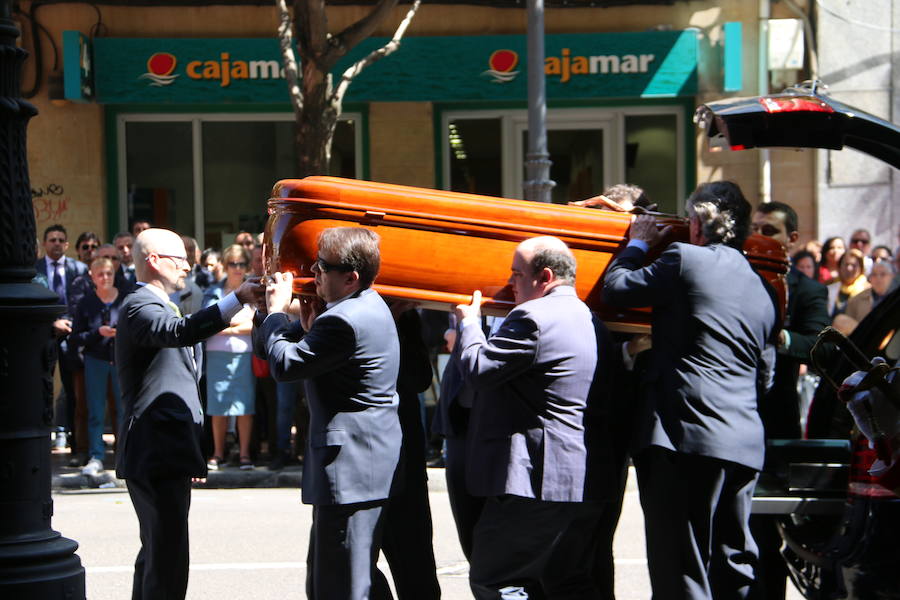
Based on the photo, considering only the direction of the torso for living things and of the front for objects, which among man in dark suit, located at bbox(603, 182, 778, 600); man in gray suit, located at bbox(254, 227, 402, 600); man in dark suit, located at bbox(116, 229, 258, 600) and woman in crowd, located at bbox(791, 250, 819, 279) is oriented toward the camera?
the woman in crowd

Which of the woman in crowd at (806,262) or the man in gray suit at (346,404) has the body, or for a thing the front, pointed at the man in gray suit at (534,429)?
the woman in crowd

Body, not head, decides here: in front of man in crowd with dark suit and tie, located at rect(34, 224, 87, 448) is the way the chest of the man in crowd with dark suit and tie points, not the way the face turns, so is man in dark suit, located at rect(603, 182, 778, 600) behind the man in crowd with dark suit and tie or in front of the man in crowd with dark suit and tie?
in front

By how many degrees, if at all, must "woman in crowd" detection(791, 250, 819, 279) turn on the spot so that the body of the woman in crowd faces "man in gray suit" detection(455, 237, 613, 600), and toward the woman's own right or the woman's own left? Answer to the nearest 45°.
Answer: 0° — they already face them

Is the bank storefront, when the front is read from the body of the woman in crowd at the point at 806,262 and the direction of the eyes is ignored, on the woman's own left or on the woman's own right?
on the woman's own right

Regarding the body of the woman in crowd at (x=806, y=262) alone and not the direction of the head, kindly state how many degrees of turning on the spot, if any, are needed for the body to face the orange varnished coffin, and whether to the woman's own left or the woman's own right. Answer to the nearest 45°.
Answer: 0° — they already face it

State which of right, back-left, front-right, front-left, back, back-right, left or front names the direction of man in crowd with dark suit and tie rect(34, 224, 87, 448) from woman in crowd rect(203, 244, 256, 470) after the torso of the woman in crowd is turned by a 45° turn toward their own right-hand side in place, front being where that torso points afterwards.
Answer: right

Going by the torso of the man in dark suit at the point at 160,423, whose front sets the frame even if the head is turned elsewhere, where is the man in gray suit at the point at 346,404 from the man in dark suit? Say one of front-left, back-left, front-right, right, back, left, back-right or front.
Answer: front-right

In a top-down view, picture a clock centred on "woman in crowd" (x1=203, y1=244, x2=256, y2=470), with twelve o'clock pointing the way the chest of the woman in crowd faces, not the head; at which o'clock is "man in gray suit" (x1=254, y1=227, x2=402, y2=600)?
The man in gray suit is roughly at 12 o'clock from the woman in crowd.

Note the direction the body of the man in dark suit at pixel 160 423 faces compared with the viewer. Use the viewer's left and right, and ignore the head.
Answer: facing to the right of the viewer

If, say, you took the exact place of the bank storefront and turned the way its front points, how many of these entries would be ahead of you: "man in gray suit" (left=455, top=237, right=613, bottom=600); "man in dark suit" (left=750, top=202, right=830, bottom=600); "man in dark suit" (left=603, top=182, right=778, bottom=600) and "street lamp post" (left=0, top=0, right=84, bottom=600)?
4
